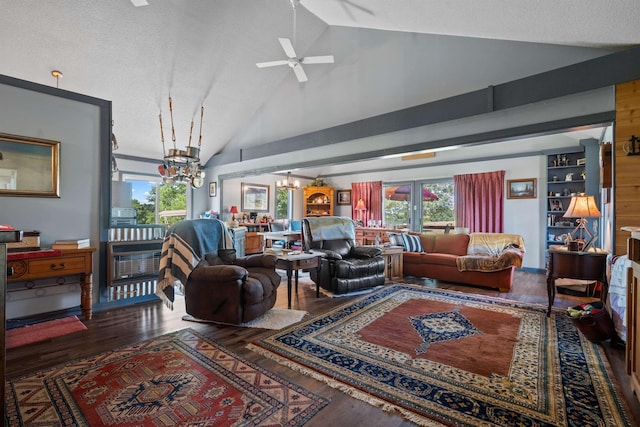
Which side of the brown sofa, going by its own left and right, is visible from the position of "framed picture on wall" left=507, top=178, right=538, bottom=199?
back

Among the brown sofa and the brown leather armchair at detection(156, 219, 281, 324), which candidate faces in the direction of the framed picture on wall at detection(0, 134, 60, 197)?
the brown sofa

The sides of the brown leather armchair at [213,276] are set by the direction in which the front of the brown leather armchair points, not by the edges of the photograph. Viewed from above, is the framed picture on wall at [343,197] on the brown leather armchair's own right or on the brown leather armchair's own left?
on the brown leather armchair's own left

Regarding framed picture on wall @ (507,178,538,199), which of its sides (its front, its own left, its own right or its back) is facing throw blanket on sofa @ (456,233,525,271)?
front

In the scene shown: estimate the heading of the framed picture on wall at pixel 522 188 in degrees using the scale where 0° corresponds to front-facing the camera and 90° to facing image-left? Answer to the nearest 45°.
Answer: approximately 0°

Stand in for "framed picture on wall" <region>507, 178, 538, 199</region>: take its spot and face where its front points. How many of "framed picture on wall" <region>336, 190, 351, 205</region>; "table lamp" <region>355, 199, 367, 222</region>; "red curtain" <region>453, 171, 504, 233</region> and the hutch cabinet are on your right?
4
